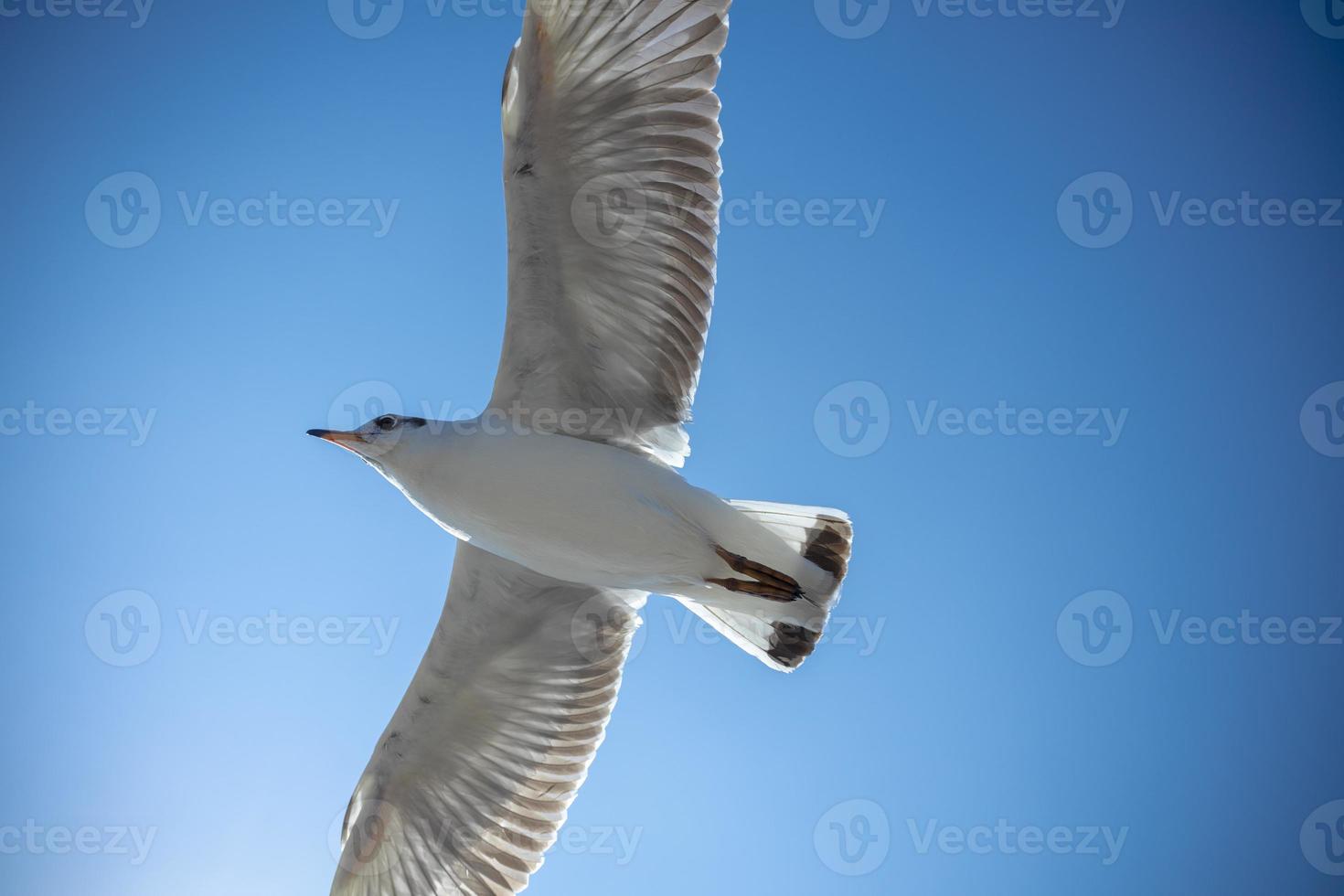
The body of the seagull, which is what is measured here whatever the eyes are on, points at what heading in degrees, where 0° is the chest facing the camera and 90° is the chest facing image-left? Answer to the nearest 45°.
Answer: approximately 90°
